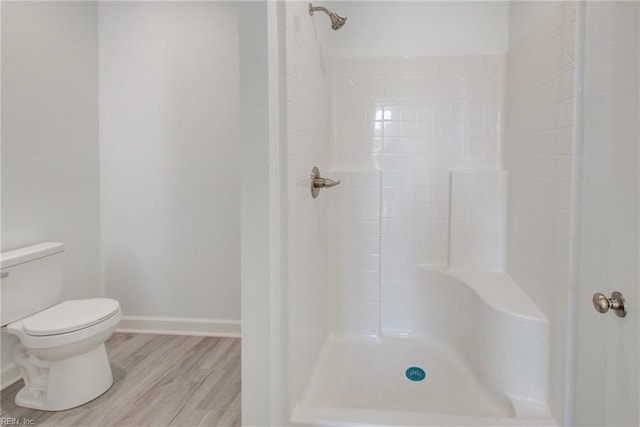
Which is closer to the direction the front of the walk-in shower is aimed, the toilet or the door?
the door

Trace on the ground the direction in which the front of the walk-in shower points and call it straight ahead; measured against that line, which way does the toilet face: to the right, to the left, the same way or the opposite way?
to the left

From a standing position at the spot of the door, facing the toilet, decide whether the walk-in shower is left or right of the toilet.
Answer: right

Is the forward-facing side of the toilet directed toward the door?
yes

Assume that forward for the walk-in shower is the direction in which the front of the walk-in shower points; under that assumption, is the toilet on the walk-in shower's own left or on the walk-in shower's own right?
on the walk-in shower's own right

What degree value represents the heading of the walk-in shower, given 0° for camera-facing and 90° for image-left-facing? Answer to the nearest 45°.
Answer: approximately 0°
